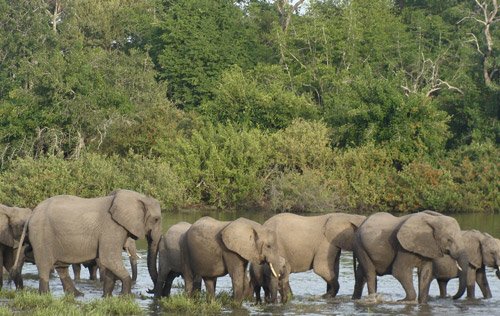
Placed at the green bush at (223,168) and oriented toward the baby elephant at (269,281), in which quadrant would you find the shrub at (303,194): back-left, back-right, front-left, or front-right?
front-left

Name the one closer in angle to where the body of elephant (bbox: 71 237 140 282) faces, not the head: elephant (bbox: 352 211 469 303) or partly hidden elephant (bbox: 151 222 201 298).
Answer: the elephant

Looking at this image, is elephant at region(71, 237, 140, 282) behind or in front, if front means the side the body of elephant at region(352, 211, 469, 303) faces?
behind

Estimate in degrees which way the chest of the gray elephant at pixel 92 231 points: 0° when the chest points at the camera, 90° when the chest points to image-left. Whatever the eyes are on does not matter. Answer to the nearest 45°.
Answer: approximately 270°

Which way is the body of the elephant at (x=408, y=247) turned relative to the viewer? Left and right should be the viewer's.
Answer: facing to the right of the viewer

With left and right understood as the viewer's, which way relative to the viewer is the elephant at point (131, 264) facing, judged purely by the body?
facing to the right of the viewer

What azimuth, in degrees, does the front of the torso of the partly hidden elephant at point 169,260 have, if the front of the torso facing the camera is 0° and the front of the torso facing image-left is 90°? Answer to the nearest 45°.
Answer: approximately 270°

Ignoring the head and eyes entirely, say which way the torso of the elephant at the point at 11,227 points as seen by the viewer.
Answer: to the viewer's right

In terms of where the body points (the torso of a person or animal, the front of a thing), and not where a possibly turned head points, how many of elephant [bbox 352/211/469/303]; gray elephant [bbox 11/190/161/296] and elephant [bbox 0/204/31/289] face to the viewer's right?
3

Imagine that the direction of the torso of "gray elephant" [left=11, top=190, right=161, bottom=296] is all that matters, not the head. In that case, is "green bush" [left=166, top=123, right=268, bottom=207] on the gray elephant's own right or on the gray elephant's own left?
on the gray elephant's own left

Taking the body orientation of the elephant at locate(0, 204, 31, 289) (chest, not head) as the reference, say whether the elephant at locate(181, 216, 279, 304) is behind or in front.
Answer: in front
